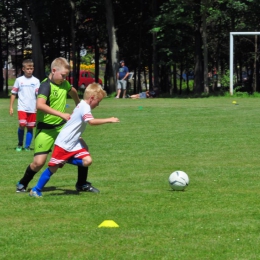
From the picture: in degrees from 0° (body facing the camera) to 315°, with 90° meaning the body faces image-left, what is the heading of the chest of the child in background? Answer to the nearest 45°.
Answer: approximately 0°

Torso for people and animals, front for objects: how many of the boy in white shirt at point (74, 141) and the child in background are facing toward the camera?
1

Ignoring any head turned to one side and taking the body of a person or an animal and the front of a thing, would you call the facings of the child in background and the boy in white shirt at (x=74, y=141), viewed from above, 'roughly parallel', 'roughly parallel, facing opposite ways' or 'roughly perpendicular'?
roughly perpendicular

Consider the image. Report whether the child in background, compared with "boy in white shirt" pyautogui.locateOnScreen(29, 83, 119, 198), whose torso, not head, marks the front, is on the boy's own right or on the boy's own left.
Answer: on the boy's own left

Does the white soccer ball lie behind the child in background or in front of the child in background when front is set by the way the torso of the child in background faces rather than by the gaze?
in front

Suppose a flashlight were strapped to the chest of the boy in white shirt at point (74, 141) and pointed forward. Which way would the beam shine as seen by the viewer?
to the viewer's right

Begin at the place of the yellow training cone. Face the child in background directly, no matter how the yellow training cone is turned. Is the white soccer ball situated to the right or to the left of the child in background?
right

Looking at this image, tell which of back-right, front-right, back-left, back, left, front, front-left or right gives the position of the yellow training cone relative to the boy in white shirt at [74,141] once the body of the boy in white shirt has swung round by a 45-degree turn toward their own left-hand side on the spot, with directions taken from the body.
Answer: back-right
